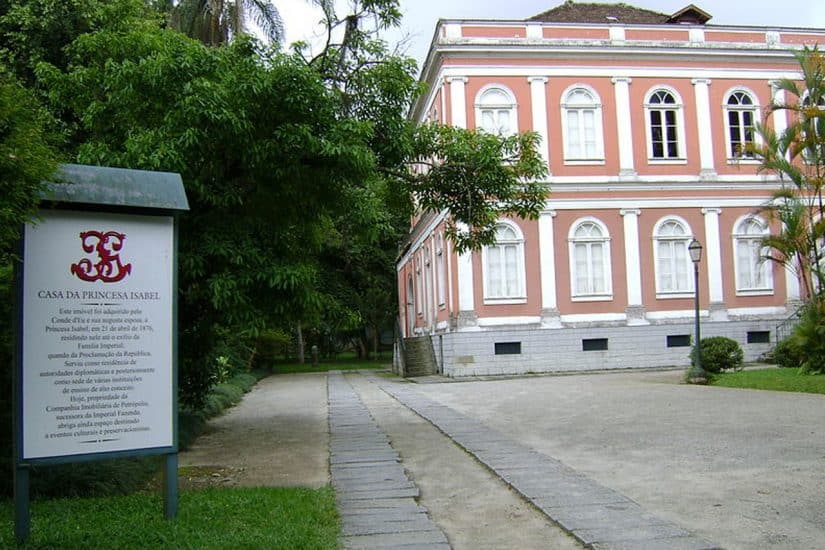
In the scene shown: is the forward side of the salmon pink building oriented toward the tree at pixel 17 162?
yes

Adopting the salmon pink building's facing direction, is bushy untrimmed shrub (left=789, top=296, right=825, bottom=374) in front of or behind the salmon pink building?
in front

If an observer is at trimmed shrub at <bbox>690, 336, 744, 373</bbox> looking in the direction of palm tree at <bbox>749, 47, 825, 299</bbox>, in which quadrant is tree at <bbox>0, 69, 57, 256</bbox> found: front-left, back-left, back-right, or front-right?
back-right

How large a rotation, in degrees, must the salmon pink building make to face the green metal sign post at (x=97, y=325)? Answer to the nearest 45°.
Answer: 0° — it already faces it

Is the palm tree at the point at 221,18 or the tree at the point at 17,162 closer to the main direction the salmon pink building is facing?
the tree

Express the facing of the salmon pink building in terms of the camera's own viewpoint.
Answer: facing the viewer

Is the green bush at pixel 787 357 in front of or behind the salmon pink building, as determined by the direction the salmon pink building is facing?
in front

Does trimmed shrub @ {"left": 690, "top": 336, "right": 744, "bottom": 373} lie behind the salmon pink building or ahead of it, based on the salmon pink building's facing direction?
ahead

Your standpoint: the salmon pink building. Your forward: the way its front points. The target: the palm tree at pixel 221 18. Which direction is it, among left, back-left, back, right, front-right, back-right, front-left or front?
front-right

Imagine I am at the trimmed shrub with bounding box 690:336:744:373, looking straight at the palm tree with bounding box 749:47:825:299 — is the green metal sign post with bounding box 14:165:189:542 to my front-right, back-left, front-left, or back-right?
back-right
